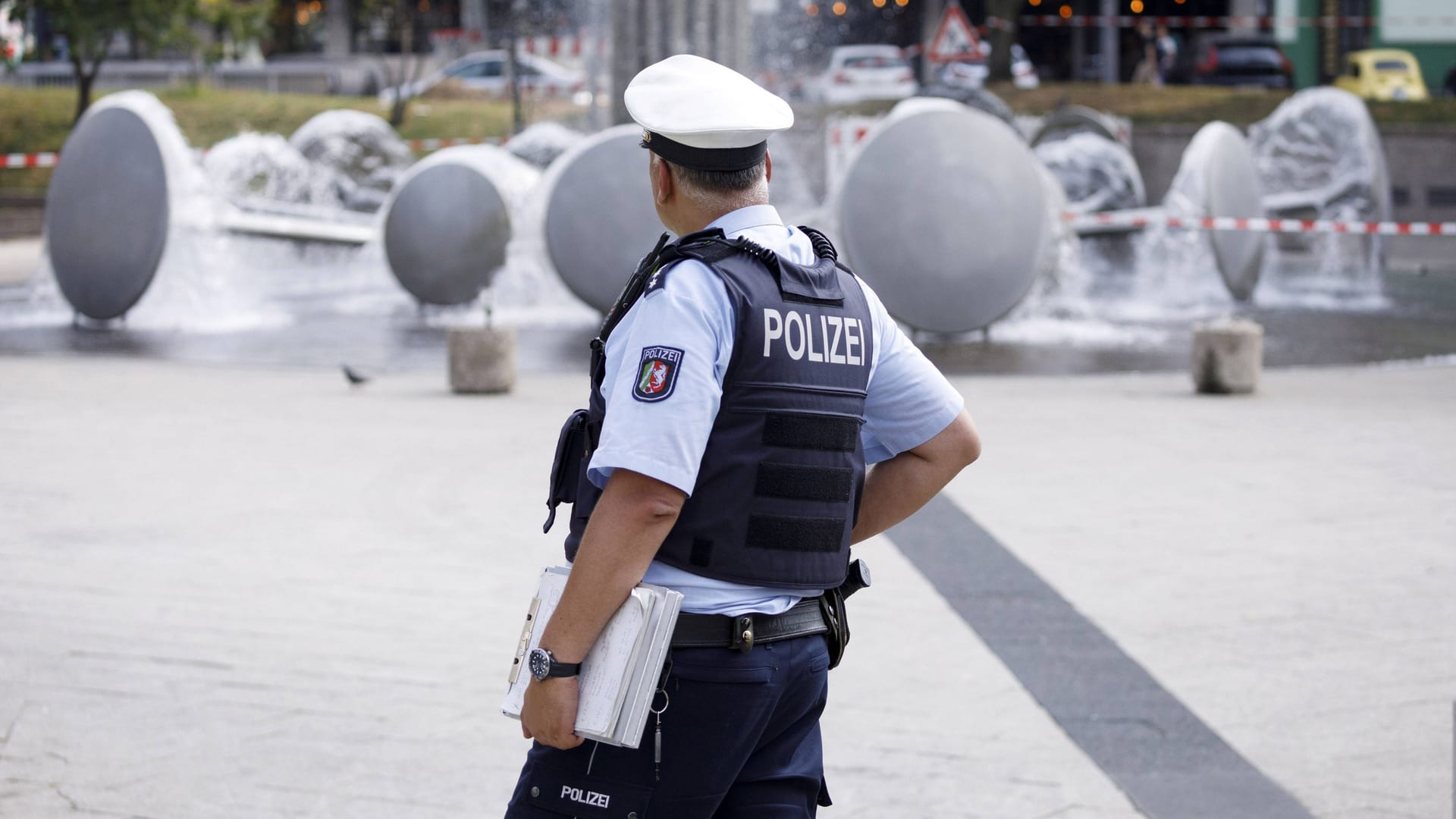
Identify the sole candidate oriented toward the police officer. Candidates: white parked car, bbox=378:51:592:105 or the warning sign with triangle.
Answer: the warning sign with triangle

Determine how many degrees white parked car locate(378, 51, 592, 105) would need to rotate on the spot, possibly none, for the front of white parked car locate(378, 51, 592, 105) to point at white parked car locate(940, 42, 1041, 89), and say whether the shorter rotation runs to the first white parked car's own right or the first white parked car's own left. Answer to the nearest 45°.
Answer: approximately 135° to the first white parked car's own left

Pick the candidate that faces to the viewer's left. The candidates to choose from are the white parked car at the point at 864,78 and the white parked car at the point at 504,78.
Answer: the white parked car at the point at 504,78

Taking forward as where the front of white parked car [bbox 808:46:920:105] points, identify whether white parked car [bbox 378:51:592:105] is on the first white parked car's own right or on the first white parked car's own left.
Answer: on the first white parked car's own left

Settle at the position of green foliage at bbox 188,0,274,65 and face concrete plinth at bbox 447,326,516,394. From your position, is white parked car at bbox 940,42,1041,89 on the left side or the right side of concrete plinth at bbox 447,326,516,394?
left

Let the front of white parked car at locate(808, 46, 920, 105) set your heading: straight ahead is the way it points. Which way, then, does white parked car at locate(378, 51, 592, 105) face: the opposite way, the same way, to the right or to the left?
to the left

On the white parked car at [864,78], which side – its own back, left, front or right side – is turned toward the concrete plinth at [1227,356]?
back

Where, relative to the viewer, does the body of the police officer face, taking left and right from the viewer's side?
facing away from the viewer and to the left of the viewer

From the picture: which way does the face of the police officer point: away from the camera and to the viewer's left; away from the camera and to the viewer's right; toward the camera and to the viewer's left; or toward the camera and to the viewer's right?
away from the camera and to the viewer's left

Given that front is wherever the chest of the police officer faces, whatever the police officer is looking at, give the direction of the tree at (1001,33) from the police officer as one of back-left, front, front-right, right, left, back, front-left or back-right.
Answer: front-right

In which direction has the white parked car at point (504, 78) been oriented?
to the viewer's left

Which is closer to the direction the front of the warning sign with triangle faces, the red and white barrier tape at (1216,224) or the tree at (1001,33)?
the red and white barrier tape
